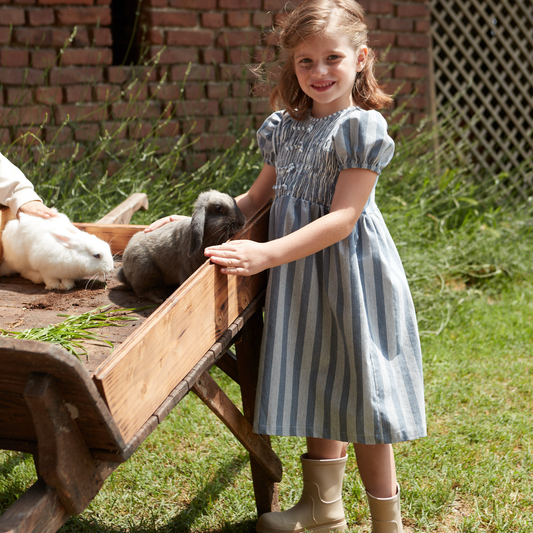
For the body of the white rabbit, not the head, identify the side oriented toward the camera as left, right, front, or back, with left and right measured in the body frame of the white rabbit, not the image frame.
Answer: right

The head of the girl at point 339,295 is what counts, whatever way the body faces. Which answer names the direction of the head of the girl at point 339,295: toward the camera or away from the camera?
toward the camera

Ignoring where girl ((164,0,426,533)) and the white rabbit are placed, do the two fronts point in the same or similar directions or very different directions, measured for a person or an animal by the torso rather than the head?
very different directions

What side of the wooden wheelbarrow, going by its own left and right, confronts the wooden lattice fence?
back

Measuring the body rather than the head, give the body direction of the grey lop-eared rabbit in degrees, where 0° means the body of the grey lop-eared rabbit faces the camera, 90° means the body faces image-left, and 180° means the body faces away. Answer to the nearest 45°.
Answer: approximately 270°

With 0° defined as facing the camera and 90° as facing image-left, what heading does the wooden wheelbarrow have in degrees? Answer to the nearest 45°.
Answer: approximately 45°
